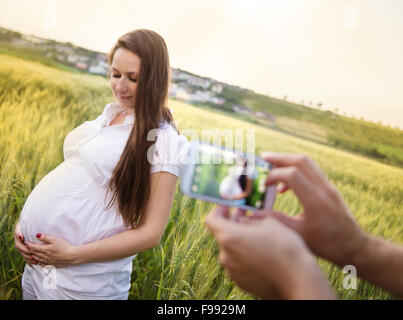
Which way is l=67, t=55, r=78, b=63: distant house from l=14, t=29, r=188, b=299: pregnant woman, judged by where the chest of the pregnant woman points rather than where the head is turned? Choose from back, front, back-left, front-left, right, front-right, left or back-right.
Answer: back-right

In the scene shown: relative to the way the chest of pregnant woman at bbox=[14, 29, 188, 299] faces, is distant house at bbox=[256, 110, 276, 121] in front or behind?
behind

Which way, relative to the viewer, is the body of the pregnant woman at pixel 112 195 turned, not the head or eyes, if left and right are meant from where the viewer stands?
facing the viewer and to the left of the viewer

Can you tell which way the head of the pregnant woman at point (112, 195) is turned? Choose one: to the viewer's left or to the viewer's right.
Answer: to the viewer's left

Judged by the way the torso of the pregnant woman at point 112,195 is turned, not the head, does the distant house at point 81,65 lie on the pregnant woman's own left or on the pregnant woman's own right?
on the pregnant woman's own right

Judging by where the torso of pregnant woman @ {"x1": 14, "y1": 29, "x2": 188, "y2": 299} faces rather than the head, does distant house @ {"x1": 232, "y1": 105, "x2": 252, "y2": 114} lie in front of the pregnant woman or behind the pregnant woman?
behind

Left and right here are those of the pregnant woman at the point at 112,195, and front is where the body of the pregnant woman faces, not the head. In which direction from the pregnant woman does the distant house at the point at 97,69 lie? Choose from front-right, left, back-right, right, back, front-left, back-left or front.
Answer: back-right

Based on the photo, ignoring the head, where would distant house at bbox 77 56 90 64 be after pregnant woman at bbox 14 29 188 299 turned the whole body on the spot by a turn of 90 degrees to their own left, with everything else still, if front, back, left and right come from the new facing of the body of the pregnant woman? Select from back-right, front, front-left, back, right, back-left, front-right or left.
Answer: back-left

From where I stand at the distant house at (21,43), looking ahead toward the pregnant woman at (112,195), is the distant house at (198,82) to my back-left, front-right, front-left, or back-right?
front-left

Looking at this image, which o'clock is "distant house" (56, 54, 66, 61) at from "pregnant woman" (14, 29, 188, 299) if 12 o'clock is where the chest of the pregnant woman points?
The distant house is roughly at 4 o'clock from the pregnant woman.

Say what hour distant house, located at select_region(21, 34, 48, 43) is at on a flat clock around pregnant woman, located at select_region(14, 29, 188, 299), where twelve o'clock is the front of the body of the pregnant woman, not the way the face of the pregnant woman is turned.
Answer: The distant house is roughly at 4 o'clock from the pregnant woman.
